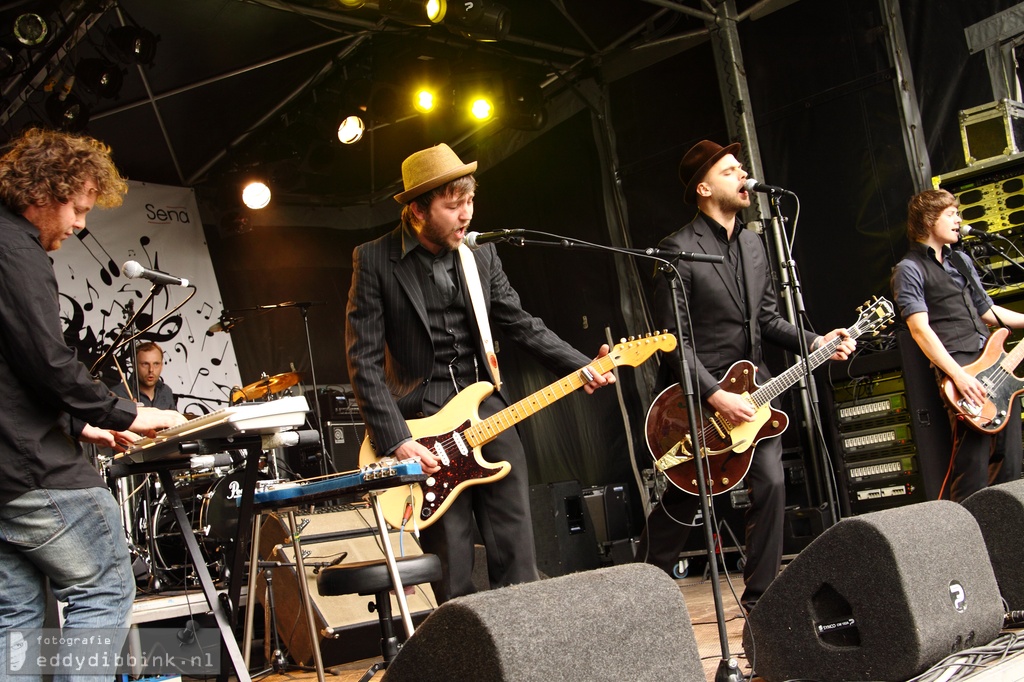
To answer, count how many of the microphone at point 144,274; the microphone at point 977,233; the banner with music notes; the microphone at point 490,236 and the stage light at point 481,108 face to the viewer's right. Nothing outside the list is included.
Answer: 0

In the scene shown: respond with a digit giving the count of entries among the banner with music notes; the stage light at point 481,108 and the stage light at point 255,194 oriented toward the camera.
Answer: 3

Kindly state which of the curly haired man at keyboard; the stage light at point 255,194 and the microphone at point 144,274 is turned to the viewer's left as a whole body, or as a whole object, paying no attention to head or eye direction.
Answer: the microphone

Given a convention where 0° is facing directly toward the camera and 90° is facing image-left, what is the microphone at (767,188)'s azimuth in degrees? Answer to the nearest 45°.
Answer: approximately 90°

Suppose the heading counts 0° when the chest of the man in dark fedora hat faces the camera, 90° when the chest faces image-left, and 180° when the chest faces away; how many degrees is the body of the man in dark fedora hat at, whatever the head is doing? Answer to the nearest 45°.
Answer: approximately 315°

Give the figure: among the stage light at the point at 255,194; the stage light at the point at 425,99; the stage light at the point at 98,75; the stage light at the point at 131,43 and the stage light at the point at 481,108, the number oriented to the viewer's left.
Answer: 0

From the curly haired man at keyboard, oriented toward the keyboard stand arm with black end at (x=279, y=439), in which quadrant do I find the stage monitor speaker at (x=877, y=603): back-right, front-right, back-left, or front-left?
front-right

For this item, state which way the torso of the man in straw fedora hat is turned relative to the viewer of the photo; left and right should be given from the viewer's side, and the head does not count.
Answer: facing the viewer and to the right of the viewer

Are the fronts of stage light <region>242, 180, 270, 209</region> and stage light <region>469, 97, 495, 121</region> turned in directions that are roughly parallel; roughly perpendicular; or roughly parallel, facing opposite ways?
roughly parallel

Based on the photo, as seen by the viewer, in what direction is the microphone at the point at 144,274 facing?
to the viewer's left

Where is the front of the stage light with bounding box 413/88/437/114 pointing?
toward the camera

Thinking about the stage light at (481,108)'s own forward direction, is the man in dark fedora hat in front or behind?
in front

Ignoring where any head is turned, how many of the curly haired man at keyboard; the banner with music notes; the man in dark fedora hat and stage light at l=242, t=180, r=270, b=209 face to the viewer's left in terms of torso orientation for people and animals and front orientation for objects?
0

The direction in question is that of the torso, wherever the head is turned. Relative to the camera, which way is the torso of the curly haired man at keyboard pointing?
to the viewer's right

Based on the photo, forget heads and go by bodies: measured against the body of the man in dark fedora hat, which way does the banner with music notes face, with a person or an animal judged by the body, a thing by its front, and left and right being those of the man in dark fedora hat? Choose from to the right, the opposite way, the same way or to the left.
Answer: the same way
